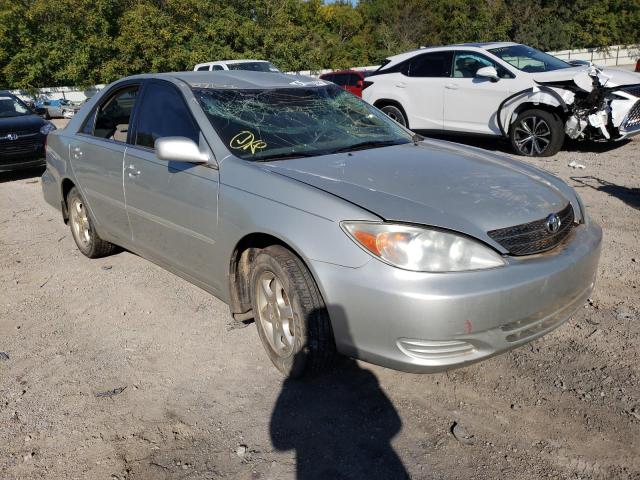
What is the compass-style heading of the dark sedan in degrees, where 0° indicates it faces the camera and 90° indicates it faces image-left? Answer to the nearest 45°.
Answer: approximately 315°

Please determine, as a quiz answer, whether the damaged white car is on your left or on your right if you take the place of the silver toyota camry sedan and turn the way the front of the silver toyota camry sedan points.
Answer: on your left

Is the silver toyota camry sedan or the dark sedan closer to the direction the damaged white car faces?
the silver toyota camry sedan

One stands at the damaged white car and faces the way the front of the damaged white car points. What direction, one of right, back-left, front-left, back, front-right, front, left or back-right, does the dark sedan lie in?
back-right

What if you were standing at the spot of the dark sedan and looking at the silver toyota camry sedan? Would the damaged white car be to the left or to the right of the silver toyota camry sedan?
left

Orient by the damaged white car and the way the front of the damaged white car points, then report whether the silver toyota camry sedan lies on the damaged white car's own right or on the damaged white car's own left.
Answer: on the damaged white car's own right

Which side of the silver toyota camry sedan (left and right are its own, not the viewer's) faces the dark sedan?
back

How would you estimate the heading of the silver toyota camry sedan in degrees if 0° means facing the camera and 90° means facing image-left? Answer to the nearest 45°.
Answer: approximately 315°
